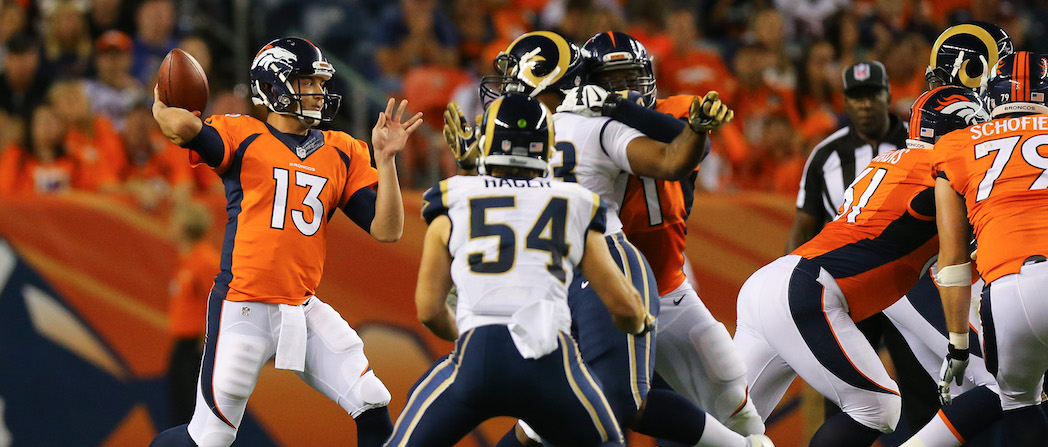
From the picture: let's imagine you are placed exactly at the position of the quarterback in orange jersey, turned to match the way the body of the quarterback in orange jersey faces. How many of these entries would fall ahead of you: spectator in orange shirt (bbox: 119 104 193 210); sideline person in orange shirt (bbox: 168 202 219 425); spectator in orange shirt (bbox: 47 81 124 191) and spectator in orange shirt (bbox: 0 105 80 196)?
0

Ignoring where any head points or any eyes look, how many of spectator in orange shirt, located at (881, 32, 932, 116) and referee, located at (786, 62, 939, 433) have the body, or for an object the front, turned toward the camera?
2

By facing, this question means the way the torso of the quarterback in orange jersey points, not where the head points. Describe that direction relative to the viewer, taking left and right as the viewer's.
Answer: facing the viewer and to the right of the viewer

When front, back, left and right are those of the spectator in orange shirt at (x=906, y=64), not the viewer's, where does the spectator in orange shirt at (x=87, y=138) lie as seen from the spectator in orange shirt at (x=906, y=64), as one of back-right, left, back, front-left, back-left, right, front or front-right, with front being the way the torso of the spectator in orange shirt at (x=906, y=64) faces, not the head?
front-right

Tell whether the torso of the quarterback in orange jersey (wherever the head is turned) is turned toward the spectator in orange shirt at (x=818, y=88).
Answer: no

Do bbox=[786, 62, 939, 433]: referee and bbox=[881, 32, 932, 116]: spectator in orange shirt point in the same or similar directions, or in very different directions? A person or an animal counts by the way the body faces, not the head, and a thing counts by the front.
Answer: same or similar directions

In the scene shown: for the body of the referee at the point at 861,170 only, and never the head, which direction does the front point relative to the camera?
toward the camera

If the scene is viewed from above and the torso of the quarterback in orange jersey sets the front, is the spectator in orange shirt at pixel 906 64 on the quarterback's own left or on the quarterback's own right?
on the quarterback's own left

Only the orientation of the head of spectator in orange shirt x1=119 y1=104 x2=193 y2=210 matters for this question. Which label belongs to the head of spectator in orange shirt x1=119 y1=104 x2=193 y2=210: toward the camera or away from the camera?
toward the camera

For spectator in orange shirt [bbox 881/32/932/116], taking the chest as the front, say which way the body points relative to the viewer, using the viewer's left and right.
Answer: facing the viewer

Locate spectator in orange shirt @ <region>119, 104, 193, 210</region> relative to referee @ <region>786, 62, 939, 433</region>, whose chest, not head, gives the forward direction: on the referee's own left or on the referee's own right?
on the referee's own right

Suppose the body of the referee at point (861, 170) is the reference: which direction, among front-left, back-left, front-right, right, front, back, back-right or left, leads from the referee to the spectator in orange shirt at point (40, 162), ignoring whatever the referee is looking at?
right

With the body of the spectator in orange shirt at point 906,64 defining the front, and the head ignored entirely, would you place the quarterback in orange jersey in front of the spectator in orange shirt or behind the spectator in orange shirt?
in front

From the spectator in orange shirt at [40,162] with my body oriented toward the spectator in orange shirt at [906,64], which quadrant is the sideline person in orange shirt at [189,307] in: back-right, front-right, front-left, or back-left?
front-right

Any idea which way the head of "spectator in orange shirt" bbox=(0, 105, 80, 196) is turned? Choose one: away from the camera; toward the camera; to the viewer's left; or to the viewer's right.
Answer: toward the camera

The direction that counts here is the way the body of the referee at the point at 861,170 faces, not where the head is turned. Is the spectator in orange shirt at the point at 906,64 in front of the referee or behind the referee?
behind
